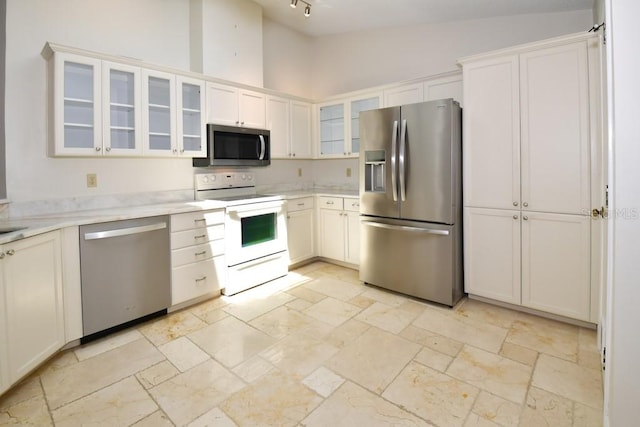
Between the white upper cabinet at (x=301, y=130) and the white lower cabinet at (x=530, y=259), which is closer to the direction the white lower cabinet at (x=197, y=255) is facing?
the white lower cabinet

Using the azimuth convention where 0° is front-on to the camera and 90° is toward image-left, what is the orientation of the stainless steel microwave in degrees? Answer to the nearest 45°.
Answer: approximately 315°

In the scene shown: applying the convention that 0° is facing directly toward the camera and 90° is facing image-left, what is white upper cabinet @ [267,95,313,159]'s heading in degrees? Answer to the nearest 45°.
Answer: approximately 315°

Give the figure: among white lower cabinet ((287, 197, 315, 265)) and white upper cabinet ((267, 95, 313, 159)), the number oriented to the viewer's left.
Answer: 0

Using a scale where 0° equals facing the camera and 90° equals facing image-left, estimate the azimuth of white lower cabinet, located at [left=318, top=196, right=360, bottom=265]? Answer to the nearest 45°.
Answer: approximately 45°

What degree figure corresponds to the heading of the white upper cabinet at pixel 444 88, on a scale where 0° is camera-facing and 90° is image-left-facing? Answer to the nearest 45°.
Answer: approximately 45°

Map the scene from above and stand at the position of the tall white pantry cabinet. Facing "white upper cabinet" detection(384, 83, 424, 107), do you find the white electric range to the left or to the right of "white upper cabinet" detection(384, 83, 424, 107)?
left

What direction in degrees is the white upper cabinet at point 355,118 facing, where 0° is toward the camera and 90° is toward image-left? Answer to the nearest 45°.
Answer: approximately 45°

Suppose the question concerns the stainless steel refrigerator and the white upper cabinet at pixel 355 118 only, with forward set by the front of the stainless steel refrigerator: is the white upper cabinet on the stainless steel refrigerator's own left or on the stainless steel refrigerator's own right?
on the stainless steel refrigerator's own right
